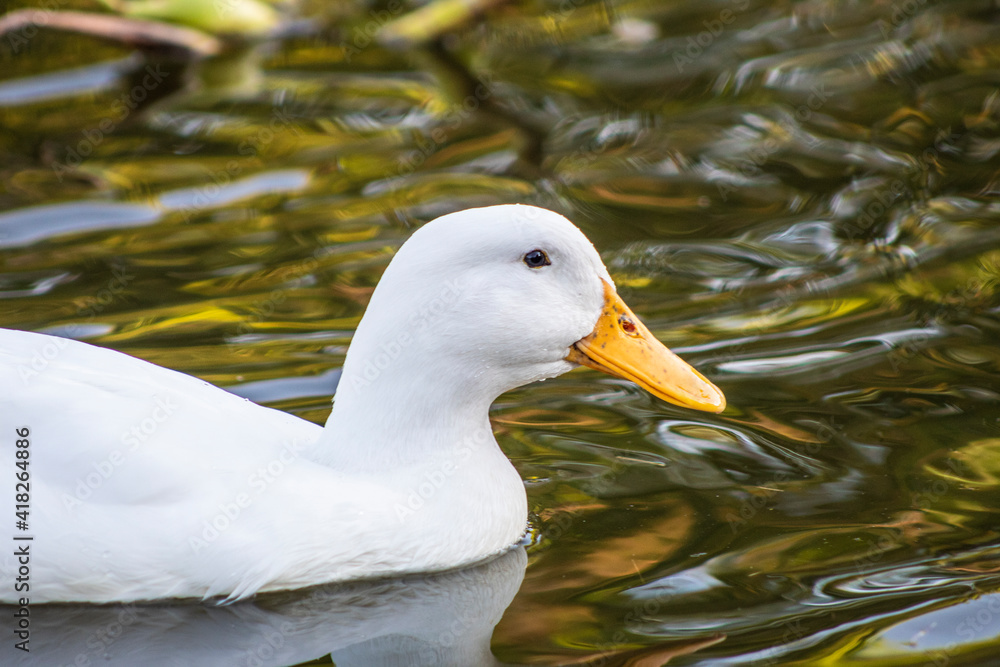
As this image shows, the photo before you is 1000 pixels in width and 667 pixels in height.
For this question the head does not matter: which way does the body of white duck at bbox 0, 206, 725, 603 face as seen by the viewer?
to the viewer's right
